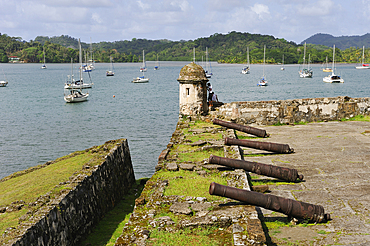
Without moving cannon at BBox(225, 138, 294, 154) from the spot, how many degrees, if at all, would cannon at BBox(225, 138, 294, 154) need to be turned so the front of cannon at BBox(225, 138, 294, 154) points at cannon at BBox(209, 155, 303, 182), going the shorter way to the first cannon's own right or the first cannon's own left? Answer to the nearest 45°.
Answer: approximately 90° to the first cannon's own left

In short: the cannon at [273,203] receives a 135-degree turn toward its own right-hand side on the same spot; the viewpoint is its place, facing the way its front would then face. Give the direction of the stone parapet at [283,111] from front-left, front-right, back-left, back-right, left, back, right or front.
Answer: front-left

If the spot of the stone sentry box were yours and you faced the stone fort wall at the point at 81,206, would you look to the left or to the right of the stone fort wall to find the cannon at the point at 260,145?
left

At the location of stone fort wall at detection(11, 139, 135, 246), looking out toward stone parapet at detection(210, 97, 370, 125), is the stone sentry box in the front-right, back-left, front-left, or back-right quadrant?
front-left

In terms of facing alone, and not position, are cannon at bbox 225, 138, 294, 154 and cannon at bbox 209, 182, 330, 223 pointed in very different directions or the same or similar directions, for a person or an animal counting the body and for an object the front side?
same or similar directions

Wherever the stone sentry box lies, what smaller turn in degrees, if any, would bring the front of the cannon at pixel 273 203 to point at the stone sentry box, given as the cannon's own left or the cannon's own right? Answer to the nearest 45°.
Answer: approximately 90° to the cannon's own right

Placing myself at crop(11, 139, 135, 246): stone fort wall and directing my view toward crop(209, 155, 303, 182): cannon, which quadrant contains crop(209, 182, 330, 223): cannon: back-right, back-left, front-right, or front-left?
front-right

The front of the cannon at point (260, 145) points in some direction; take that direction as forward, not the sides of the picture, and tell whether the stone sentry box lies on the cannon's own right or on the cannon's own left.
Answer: on the cannon's own right

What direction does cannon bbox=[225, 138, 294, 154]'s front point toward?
to the viewer's left

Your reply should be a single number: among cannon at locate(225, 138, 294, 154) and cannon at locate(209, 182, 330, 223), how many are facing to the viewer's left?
2

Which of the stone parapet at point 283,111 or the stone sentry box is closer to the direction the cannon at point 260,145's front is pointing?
the stone sentry box

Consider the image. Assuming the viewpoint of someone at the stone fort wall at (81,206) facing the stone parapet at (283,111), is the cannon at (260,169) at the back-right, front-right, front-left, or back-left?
front-right

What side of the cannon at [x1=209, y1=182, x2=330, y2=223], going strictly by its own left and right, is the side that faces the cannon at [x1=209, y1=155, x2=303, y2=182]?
right

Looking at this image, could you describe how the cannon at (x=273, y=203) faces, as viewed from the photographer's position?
facing to the left of the viewer

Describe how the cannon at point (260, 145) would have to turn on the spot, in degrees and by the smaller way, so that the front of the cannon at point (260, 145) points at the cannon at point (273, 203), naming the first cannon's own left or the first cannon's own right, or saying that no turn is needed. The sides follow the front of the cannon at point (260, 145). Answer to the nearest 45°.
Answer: approximately 90° to the first cannon's own left

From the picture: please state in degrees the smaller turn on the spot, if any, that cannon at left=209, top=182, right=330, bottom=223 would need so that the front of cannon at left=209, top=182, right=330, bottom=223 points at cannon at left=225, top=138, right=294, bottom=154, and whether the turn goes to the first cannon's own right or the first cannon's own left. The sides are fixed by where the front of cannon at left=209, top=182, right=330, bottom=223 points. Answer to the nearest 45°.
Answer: approximately 90° to the first cannon's own right
